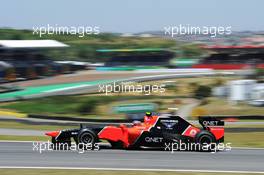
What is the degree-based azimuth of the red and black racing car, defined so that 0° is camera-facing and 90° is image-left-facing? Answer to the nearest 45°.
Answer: approximately 90°
